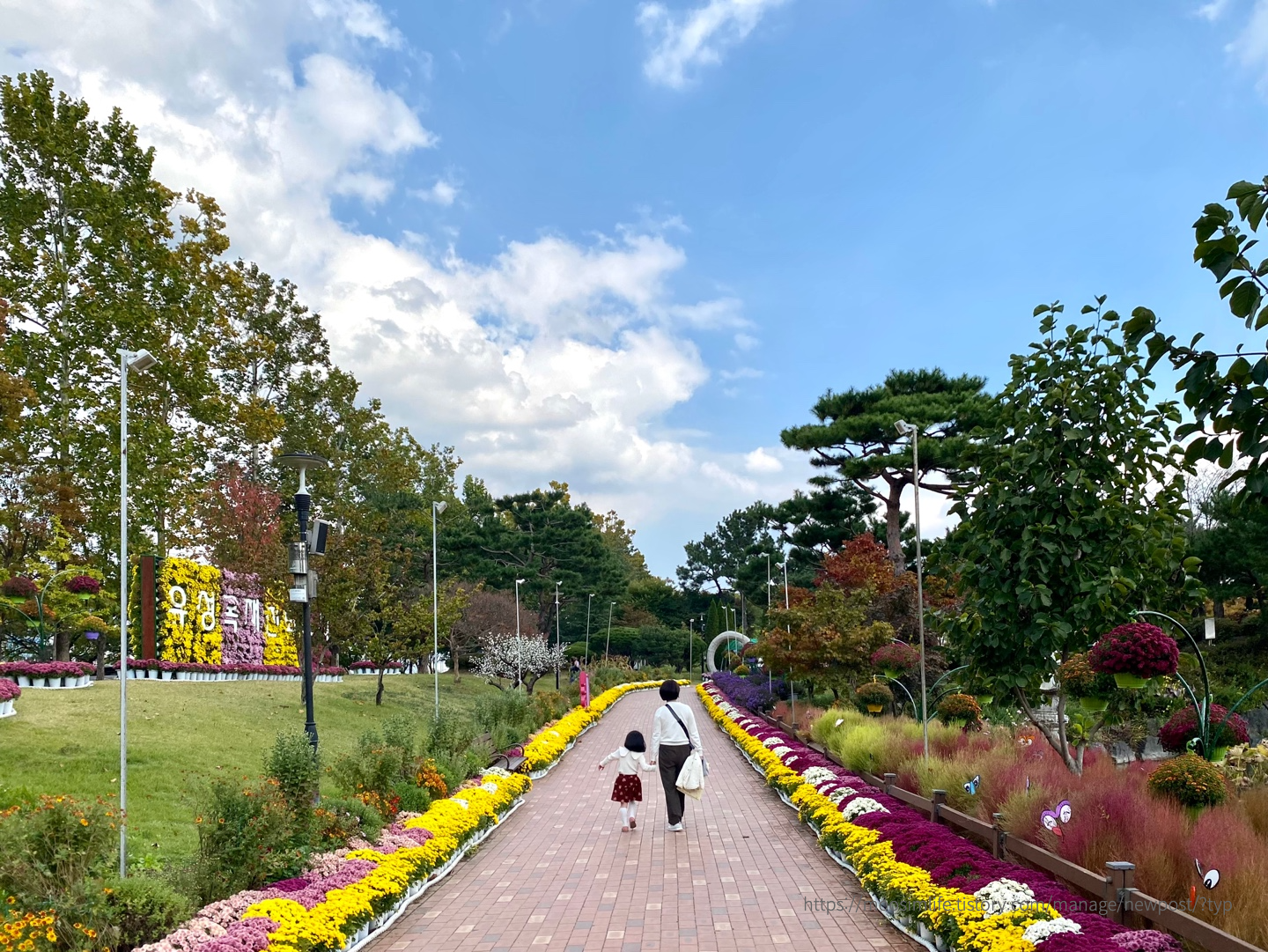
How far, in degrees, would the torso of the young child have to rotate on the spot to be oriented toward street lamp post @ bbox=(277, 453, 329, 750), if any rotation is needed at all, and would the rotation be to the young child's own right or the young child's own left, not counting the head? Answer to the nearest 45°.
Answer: approximately 90° to the young child's own left

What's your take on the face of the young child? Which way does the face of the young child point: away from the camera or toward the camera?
away from the camera

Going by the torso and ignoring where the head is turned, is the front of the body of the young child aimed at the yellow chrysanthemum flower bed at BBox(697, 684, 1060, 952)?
no

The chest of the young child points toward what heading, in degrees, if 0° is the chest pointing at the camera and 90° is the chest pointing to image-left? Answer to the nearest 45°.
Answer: approximately 180°

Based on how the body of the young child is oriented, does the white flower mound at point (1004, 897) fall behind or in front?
behind

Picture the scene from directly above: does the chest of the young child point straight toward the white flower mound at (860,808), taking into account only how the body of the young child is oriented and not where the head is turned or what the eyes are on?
no

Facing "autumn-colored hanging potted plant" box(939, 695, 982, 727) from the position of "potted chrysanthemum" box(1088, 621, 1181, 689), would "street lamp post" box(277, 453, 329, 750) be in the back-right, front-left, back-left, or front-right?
front-left

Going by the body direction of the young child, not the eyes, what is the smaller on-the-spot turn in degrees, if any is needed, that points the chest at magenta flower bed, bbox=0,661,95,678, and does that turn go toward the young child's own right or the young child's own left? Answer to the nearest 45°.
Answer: approximately 45° to the young child's own left

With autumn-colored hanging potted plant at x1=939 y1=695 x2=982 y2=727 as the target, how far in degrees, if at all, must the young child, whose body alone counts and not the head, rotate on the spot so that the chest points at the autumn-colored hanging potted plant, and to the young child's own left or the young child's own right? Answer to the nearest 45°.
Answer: approximately 45° to the young child's own right

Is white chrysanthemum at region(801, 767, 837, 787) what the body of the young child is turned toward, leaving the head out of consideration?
no

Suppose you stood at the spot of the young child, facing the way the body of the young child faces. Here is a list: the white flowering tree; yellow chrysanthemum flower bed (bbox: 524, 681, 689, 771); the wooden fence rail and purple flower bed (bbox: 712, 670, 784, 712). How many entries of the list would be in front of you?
3

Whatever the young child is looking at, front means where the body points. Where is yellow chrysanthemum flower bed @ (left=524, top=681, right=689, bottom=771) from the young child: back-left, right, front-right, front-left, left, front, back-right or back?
front

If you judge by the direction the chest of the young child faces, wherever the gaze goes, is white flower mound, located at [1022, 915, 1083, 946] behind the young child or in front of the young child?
behind

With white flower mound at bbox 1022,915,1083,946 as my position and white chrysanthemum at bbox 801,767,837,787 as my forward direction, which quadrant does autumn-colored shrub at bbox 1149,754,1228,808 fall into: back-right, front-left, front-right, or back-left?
front-right
